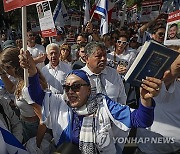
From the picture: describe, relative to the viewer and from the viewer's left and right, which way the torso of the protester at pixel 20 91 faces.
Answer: facing the viewer and to the left of the viewer

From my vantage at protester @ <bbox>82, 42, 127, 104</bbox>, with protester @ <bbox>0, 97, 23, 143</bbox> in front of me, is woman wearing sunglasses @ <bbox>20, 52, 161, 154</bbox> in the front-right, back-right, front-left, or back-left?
front-left

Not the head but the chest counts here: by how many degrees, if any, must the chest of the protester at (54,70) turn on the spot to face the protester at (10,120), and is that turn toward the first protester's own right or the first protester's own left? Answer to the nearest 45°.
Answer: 0° — they already face them

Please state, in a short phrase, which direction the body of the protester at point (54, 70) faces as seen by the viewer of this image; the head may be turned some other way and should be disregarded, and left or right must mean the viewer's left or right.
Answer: facing the viewer

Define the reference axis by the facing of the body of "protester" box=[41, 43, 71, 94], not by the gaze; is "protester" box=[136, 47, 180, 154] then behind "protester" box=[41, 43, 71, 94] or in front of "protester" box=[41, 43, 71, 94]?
in front

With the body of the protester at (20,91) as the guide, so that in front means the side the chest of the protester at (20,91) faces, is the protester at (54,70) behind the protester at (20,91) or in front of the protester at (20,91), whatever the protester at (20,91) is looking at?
behind

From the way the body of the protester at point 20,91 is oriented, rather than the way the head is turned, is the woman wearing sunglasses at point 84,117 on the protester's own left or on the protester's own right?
on the protester's own left

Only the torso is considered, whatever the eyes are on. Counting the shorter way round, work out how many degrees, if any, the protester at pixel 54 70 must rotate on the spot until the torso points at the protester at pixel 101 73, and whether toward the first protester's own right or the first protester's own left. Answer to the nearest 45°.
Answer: approximately 45° to the first protester's own left

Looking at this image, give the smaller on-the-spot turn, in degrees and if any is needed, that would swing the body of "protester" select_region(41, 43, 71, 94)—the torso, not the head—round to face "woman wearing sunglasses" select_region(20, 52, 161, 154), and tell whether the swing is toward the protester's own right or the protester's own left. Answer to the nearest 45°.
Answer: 0° — they already face them

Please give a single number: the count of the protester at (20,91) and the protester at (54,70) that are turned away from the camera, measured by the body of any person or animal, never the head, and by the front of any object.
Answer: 0

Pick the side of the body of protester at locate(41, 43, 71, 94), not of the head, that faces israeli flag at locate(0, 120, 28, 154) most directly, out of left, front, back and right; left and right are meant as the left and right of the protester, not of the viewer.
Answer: front
